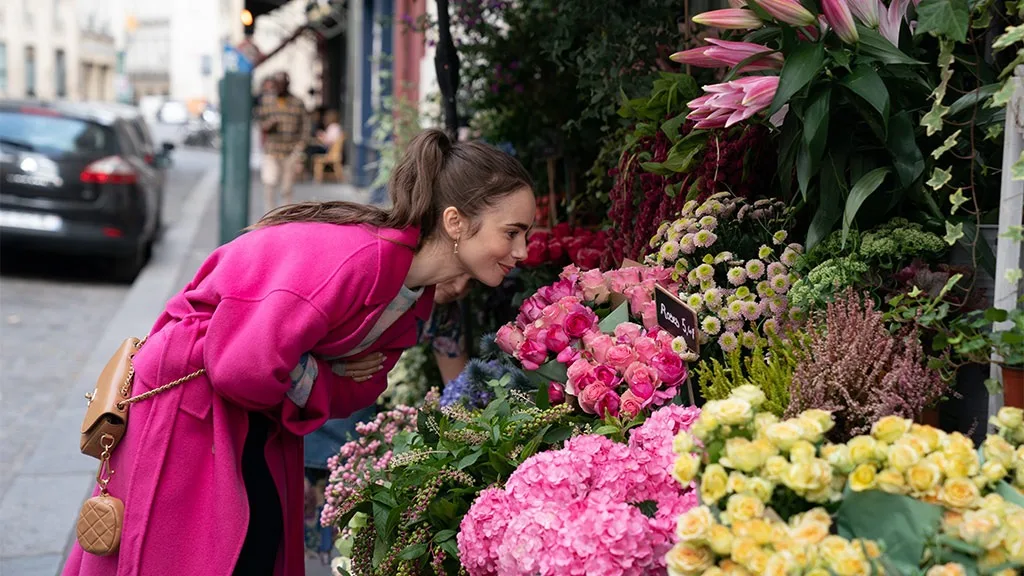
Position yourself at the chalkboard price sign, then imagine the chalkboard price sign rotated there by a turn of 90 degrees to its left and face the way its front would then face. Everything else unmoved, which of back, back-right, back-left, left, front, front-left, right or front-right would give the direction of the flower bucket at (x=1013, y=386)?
front

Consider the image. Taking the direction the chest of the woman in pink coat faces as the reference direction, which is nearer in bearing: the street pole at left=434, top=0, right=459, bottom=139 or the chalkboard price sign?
the chalkboard price sign

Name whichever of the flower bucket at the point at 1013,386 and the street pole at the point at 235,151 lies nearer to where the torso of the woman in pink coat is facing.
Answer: the flower bucket

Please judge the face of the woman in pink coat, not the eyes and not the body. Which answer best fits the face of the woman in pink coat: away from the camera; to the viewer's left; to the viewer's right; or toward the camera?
to the viewer's right

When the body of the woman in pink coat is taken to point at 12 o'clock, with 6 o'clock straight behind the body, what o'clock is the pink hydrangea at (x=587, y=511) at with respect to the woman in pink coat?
The pink hydrangea is roughly at 2 o'clock from the woman in pink coat.

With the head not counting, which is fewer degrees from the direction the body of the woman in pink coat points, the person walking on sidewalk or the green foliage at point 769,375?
the green foliage

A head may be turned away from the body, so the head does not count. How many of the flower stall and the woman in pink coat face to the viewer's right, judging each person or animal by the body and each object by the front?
1

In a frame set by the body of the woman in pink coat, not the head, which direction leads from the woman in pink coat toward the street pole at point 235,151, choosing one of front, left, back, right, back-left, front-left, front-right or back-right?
left

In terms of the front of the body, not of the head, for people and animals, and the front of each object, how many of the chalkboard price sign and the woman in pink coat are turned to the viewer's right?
1

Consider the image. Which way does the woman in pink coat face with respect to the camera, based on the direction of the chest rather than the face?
to the viewer's right

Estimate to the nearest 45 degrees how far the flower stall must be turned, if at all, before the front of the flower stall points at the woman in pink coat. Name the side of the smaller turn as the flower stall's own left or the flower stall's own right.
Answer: approximately 45° to the flower stall's own right

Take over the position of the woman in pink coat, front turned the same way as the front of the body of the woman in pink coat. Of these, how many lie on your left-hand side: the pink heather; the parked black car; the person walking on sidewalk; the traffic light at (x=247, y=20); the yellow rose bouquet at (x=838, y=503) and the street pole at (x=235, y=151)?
4

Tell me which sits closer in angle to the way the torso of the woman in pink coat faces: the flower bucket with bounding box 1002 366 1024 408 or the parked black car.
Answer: the flower bucket
